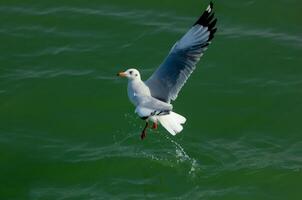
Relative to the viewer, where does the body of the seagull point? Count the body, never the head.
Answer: to the viewer's left
